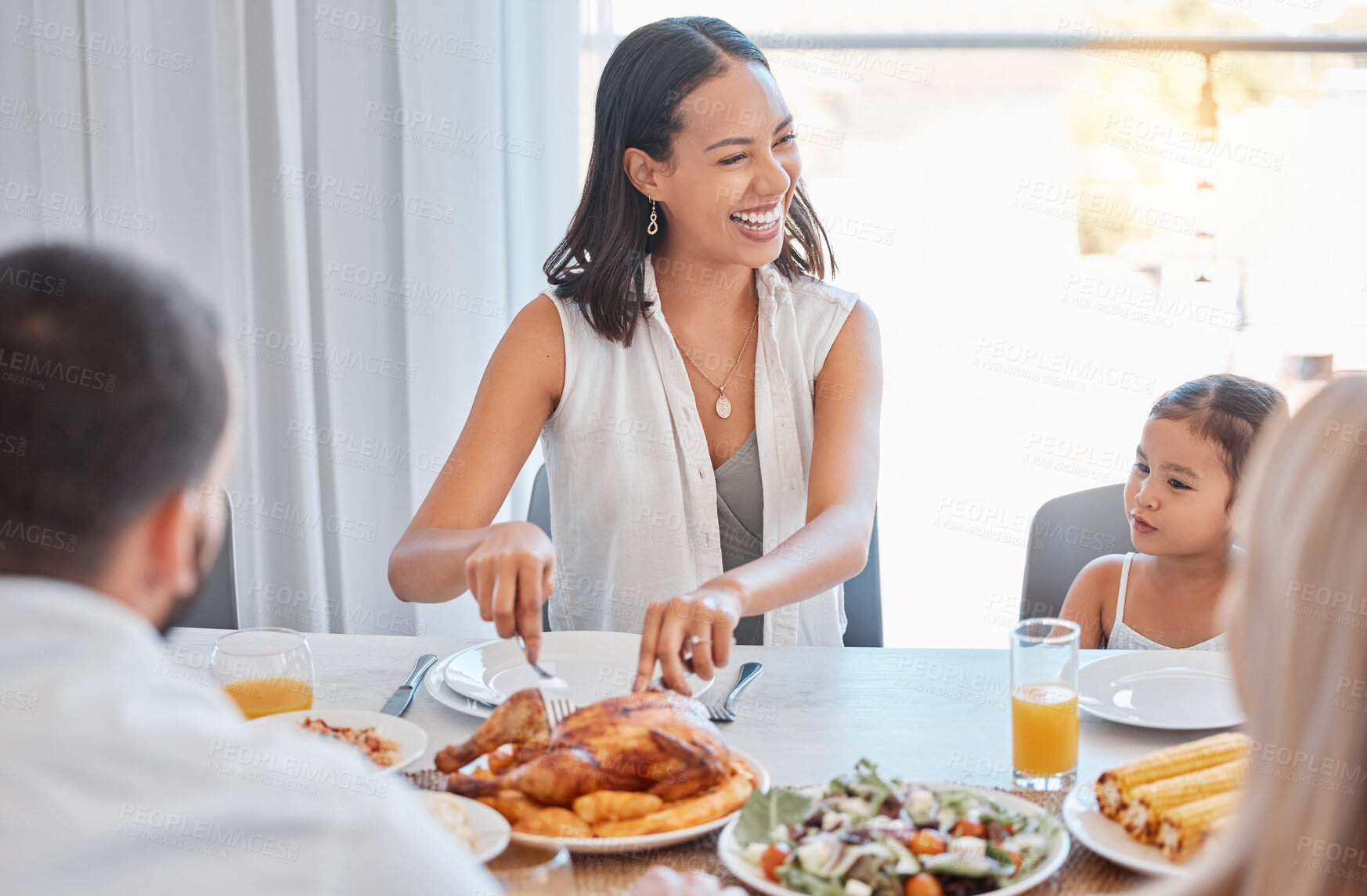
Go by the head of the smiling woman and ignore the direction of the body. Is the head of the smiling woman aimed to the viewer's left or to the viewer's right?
to the viewer's right

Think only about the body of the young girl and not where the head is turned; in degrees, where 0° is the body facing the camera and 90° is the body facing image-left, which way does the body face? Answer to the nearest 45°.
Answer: approximately 45°

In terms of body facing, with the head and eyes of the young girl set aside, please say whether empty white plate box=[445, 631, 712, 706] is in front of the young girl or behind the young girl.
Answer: in front

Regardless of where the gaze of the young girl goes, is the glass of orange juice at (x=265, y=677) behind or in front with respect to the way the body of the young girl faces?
in front
